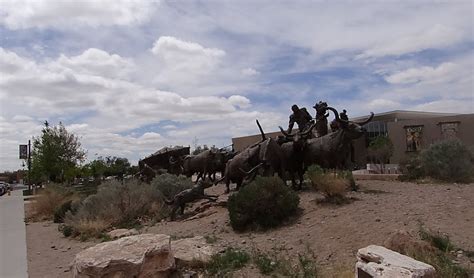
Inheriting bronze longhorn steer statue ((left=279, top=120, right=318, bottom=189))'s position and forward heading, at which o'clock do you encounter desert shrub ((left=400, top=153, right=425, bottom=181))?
The desert shrub is roughly at 8 o'clock from the bronze longhorn steer statue.

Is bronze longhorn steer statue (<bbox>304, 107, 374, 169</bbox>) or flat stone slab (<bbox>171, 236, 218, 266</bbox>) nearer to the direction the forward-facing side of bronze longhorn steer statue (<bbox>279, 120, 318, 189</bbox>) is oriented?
the flat stone slab

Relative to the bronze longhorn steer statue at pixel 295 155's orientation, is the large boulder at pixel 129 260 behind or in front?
in front

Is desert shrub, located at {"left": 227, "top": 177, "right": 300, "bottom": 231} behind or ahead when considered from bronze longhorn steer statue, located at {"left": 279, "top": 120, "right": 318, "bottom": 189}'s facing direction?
ahead

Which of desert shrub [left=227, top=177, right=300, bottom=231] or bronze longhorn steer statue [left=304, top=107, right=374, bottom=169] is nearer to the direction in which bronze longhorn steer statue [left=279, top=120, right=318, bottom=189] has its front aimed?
the desert shrub

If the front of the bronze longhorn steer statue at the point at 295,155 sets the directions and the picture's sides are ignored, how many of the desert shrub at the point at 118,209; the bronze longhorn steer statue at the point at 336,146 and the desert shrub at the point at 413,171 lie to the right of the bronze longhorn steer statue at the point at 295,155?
1

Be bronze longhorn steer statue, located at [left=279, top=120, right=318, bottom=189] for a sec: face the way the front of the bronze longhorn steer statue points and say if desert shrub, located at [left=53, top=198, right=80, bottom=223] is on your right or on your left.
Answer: on your right

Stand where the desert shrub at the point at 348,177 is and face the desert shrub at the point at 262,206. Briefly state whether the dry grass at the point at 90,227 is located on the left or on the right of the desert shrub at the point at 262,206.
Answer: right

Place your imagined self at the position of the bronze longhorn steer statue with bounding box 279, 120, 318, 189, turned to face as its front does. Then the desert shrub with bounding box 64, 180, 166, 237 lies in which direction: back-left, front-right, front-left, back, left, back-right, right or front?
right

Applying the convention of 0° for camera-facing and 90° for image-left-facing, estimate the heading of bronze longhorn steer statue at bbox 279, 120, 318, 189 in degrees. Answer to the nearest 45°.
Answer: approximately 0°
